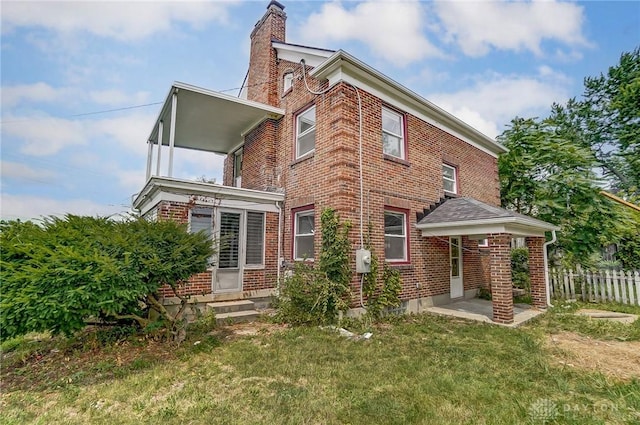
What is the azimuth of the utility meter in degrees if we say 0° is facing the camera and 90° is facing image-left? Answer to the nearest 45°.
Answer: approximately 315°

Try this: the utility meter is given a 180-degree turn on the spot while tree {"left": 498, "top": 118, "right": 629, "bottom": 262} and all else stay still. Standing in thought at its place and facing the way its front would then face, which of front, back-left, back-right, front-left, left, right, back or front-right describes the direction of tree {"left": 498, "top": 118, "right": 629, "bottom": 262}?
right

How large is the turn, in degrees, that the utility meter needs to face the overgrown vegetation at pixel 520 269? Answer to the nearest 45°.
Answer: approximately 90° to its left

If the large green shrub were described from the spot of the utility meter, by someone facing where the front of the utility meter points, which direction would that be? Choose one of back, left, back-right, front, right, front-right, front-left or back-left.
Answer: right
